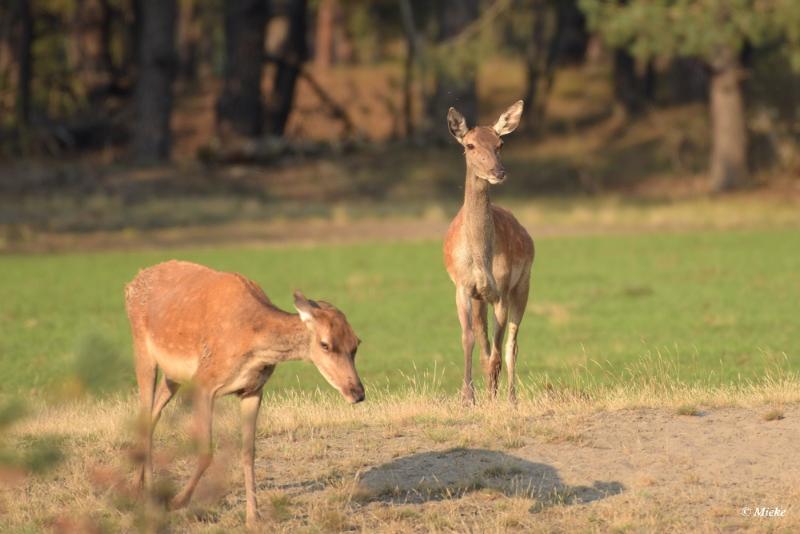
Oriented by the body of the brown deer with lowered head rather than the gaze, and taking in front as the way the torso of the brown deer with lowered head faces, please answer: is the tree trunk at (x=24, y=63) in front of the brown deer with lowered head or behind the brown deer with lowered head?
behind

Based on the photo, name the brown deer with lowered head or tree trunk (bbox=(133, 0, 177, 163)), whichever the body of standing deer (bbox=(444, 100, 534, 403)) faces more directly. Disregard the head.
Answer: the brown deer with lowered head

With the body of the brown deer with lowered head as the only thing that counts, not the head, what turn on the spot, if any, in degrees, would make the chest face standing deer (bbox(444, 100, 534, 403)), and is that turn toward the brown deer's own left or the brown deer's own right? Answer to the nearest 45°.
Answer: approximately 90° to the brown deer's own left

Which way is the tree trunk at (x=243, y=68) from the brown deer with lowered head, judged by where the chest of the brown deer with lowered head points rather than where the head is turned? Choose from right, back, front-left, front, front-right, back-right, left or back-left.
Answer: back-left

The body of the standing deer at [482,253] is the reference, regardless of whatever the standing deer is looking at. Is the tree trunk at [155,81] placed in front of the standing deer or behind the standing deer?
behind

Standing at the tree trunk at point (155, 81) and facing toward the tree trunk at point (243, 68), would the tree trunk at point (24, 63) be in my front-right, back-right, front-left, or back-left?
back-left

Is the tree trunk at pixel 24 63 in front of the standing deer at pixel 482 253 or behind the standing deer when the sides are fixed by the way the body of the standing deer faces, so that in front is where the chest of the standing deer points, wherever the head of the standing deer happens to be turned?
behind

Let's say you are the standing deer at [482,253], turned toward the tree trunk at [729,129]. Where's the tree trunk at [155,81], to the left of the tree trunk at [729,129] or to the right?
left

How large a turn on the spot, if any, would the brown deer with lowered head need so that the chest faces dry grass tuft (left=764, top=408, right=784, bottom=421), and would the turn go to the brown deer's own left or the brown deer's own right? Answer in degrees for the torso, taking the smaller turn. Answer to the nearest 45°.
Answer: approximately 45° to the brown deer's own left

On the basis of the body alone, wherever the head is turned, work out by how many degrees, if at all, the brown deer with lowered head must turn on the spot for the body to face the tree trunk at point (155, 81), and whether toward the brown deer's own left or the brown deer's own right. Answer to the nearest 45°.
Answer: approximately 135° to the brown deer's own left

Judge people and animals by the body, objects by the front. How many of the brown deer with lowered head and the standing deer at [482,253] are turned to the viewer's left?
0

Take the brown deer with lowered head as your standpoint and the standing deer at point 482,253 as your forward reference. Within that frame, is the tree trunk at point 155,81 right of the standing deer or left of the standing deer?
left

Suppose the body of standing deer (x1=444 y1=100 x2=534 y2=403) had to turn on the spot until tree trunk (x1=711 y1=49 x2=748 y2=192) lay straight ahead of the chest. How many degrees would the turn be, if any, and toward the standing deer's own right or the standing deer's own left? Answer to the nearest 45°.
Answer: approximately 180°

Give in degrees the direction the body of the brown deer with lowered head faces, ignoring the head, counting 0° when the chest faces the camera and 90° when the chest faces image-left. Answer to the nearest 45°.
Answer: approximately 315°

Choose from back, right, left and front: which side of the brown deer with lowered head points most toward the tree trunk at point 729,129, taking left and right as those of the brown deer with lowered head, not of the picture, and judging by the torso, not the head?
left
